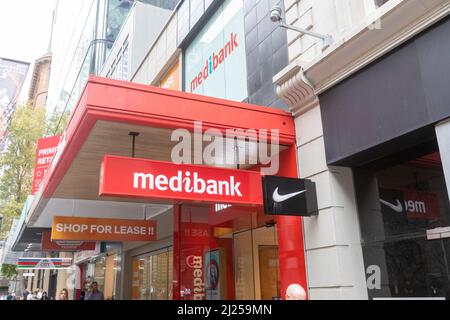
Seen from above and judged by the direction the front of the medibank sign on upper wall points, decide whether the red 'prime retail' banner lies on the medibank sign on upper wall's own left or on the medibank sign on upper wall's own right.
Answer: on the medibank sign on upper wall's own right

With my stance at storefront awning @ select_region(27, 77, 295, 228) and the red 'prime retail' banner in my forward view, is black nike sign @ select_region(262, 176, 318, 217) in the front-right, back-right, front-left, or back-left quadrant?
back-right
